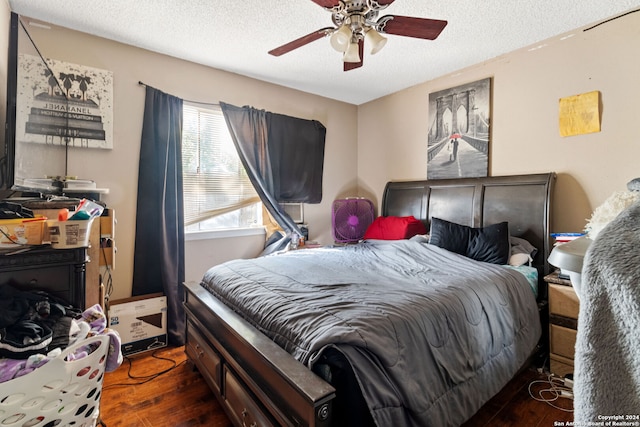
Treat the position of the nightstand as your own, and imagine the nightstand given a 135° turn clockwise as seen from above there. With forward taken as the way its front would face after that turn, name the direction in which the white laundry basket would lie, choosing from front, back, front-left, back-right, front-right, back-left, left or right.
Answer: back-left

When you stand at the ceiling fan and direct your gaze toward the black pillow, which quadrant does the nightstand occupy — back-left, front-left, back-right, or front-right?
front-right

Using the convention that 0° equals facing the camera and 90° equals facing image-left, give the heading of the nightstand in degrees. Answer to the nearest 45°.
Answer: approximately 45°

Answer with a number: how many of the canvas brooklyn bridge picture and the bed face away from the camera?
0

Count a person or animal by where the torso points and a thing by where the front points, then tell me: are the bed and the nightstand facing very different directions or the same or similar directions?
same or similar directions

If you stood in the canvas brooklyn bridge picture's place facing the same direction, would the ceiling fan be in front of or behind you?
in front

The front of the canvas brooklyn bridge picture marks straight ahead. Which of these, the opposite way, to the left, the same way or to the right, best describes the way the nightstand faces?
the same way

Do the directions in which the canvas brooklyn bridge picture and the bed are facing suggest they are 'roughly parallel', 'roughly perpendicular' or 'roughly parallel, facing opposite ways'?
roughly parallel

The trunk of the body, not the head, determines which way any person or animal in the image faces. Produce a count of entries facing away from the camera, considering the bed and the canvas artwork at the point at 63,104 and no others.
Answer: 0

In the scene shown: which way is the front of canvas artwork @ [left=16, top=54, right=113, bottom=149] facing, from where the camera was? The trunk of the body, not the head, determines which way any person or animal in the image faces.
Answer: facing the viewer and to the right of the viewer

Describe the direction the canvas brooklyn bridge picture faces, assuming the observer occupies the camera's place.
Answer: facing the viewer and to the left of the viewer

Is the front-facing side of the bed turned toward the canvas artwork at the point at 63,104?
no

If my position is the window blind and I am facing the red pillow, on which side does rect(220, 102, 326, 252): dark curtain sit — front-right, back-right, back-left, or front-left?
front-left

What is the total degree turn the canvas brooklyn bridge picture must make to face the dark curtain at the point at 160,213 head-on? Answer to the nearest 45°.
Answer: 0° — it already faces it

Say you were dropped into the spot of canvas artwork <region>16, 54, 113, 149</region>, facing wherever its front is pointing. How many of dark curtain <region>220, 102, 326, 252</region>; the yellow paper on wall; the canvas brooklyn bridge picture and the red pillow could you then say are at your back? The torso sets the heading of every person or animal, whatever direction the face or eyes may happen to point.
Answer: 0

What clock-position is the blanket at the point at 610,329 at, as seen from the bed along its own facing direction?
The blanket is roughly at 10 o'clock from the bed.

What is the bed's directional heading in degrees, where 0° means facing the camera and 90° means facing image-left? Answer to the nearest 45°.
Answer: approximately 45°
